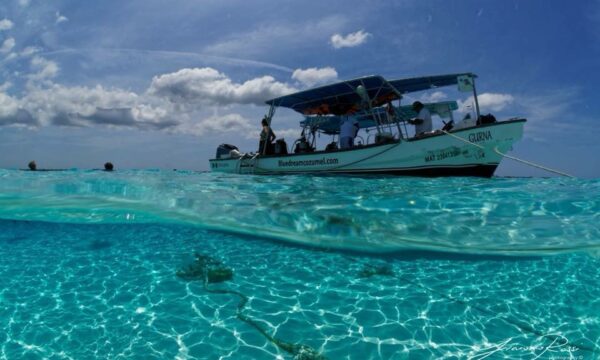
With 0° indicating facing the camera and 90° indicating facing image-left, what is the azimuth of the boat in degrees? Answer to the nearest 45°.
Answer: approximately 270°

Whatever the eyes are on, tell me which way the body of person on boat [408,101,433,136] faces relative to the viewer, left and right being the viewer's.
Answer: facing to the left of the viewer
